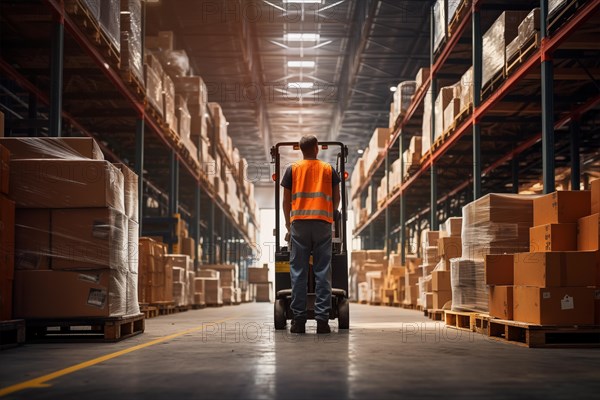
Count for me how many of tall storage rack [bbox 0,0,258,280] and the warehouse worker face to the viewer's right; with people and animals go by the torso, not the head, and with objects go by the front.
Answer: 1

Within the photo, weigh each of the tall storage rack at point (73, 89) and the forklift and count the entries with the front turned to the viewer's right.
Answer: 1

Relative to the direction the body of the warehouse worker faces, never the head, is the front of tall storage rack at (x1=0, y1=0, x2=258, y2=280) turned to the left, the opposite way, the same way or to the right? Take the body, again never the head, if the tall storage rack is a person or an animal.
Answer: to the right

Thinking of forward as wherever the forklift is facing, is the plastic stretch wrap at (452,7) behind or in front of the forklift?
in front

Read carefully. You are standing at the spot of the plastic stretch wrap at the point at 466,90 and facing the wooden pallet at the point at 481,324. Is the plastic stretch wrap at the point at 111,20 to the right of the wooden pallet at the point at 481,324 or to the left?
right

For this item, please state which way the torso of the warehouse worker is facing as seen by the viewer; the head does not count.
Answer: away from the camera

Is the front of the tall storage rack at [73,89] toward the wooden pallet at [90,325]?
no

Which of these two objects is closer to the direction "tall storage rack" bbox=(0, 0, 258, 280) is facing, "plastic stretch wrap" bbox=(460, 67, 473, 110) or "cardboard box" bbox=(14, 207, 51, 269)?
the plastic stretch wrap

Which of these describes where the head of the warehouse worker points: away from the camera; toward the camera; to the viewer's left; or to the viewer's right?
away from the camera

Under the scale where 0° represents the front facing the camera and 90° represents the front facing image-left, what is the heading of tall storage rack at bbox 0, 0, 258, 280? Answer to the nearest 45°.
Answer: approximately 270°
